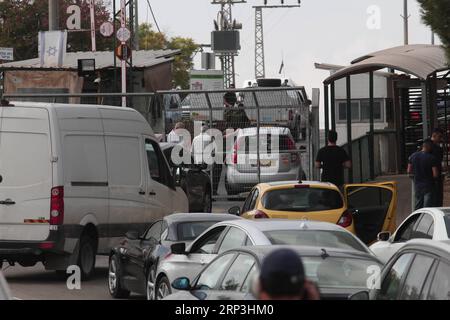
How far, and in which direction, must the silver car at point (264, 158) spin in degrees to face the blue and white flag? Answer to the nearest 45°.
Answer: approximately 45° to its left

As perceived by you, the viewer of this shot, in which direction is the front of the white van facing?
facing away from the viewer and to the right of the viewer

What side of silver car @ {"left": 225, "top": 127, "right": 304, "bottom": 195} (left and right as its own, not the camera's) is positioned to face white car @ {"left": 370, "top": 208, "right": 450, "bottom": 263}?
back

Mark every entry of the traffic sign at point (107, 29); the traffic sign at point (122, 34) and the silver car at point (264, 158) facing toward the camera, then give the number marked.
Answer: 2

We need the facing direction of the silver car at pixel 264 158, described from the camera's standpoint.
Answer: facing away from the viewer

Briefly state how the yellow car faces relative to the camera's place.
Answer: facing away from the viewer

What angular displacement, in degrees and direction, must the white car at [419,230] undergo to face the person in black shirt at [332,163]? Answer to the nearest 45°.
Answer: approximately 45° to its right

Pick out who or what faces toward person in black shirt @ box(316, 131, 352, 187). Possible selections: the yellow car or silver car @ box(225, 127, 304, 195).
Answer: the yellow car

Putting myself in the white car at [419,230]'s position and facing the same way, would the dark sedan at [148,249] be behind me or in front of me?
in front
